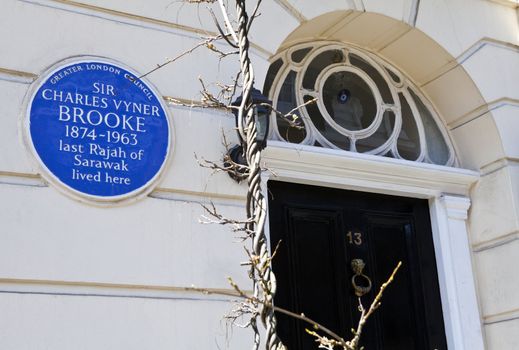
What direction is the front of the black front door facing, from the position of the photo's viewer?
facing the viewer and to the right of the viewer

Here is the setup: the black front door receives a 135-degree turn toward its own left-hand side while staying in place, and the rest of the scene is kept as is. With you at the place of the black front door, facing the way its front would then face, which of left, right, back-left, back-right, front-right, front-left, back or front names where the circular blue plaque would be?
back-left

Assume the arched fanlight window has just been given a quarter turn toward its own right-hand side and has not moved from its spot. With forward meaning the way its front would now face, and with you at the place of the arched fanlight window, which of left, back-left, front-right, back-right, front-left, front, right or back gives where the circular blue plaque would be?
front

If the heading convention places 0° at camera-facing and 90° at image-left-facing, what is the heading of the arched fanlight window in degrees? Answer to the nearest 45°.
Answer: approximately 315°

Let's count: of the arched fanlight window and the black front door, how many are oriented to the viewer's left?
0

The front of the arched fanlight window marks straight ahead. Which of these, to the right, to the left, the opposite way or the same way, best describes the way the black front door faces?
the same way
